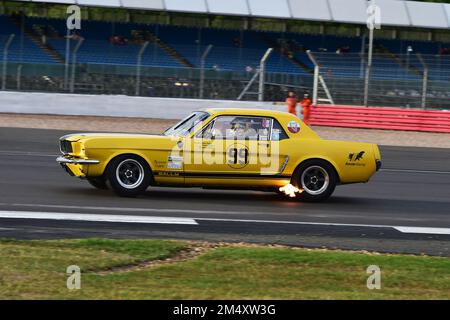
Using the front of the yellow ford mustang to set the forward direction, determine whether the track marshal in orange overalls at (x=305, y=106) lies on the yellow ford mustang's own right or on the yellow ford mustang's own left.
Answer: on the yellow ford mustang's own right

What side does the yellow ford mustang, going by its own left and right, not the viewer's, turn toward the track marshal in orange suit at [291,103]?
right

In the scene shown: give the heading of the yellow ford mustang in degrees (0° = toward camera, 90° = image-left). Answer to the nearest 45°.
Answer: approximately 90°

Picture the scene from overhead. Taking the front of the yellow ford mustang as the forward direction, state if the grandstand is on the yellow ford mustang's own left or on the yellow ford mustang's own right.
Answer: on the yellow ford mustang's own right
